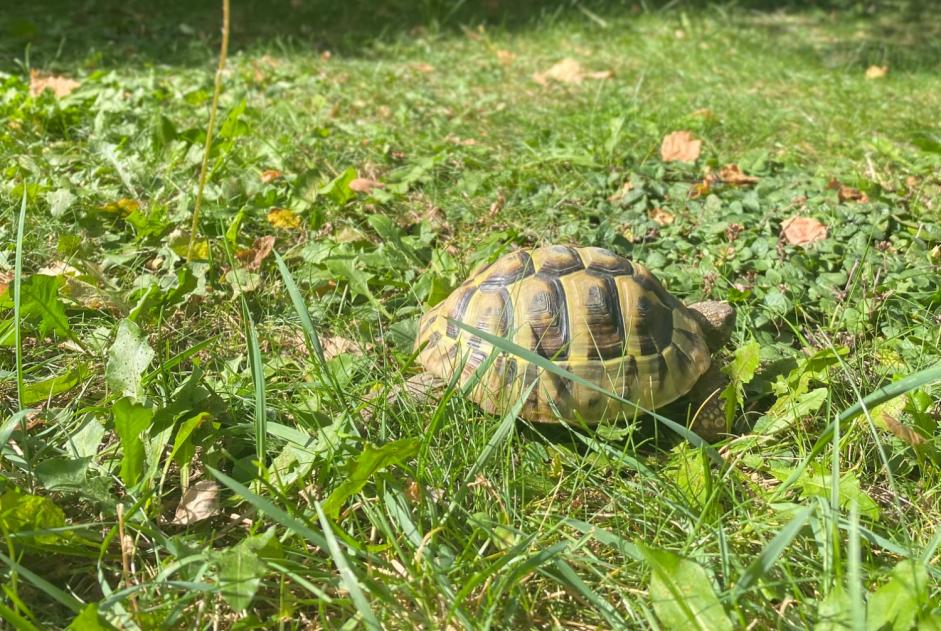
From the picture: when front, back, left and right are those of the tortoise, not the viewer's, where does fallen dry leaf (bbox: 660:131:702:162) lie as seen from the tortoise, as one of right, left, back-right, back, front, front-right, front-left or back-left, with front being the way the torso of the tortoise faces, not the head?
left

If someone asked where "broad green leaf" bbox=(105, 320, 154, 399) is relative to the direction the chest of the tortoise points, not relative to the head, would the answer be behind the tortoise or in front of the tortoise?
behind

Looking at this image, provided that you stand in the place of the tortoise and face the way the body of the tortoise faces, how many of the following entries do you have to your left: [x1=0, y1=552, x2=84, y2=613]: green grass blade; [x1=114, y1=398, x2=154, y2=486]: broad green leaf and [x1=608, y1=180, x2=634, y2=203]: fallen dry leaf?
1

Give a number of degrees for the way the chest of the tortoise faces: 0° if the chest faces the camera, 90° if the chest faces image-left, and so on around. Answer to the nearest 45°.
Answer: approximately 270°

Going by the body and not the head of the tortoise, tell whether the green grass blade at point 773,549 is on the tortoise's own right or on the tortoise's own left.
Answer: on the tortoise's own right

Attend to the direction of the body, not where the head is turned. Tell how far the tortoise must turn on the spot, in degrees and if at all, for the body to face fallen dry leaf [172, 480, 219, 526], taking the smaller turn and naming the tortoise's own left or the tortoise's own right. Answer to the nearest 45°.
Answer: approximately 135° to the tortoise's own right

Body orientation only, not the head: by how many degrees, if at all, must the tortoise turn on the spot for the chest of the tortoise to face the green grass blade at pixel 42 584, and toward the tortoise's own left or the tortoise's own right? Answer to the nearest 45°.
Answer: approximately 135° to the tortoise's own right

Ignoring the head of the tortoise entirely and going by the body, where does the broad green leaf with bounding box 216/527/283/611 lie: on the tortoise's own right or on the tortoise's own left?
on the tortoise's own right

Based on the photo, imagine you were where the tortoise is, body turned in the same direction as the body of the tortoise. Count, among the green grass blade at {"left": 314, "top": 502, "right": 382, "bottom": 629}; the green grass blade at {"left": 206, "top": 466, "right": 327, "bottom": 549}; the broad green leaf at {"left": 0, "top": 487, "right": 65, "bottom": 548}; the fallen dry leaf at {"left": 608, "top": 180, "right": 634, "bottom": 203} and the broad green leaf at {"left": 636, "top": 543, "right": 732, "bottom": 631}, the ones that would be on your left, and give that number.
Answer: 1

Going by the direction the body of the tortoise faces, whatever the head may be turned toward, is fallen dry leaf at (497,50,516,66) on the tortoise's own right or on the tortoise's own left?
on the tortoise's own left

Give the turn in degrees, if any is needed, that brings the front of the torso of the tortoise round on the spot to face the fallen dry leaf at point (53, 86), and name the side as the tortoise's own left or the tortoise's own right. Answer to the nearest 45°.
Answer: approximately 135° to the tortoise's own left

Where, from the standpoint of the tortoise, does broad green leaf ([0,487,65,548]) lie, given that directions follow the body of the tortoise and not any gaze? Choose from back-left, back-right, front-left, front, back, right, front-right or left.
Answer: back-right
